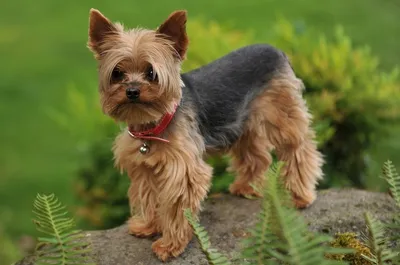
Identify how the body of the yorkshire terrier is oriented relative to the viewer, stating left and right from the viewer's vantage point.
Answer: facing the viewer and to the left of the viewer

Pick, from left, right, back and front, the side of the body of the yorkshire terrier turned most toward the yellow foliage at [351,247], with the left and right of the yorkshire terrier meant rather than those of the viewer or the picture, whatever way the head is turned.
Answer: left
